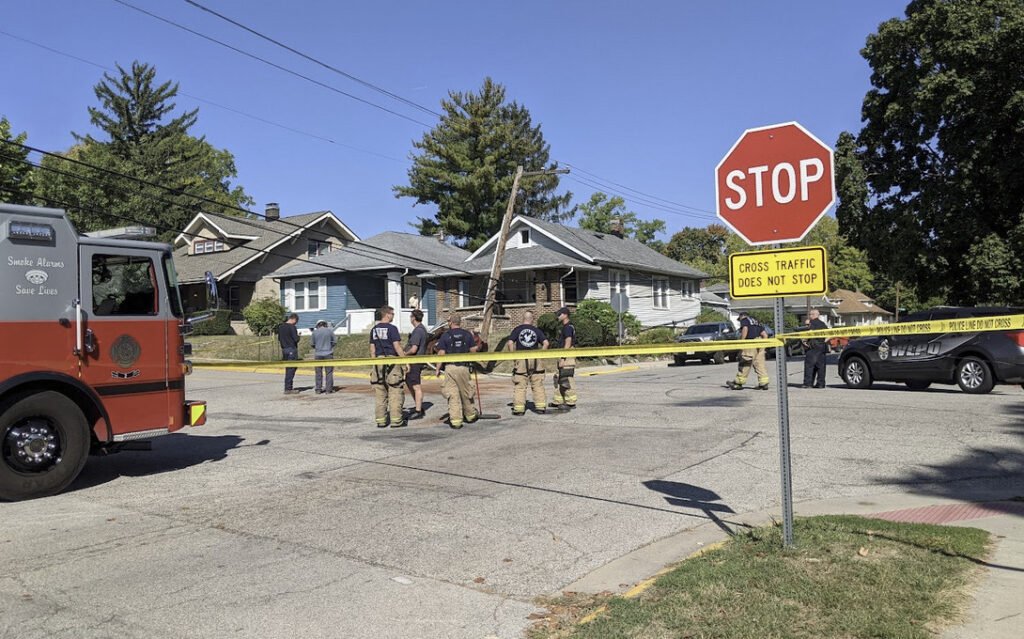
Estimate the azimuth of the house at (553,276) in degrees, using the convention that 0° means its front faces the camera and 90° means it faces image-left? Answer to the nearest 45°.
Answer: approximately 45°

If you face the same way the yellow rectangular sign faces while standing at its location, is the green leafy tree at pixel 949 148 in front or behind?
behind

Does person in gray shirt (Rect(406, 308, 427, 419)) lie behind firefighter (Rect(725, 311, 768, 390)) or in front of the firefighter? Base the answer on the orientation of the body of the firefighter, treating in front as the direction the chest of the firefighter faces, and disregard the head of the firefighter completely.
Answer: in front

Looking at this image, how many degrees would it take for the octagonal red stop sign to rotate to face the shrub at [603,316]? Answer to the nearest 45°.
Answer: approximately 180°

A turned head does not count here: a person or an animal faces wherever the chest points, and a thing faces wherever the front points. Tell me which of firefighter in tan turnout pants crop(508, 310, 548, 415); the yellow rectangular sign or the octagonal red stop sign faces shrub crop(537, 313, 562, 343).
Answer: the firefighter in tan turnout pants

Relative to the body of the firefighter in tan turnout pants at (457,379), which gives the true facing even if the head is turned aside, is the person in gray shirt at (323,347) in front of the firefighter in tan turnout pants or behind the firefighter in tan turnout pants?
in front

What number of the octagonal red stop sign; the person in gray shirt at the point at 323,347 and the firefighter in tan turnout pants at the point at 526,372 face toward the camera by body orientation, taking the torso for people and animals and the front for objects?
1

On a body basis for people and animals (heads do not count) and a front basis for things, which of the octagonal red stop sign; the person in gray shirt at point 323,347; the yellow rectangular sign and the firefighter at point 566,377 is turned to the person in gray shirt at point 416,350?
the firefighter

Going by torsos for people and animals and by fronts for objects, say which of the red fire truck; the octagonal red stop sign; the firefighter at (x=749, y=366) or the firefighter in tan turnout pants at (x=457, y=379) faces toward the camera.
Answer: the octagonal red stop sign

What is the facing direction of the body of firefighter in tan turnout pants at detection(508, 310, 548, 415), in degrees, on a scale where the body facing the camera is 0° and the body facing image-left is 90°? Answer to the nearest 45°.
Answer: approximately 180°

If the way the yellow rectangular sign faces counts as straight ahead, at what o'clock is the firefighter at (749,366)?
The firefighter is roughly at 6 o'clock from the yellow rectangular sign.

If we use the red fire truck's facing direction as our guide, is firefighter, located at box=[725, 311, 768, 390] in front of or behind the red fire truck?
in front

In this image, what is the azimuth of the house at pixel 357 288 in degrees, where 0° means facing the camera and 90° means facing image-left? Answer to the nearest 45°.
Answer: approximately 45°

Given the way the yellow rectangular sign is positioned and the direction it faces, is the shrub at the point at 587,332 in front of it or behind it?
behind

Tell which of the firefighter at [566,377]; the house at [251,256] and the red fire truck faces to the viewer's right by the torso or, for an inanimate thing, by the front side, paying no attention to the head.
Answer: the red fire truck
